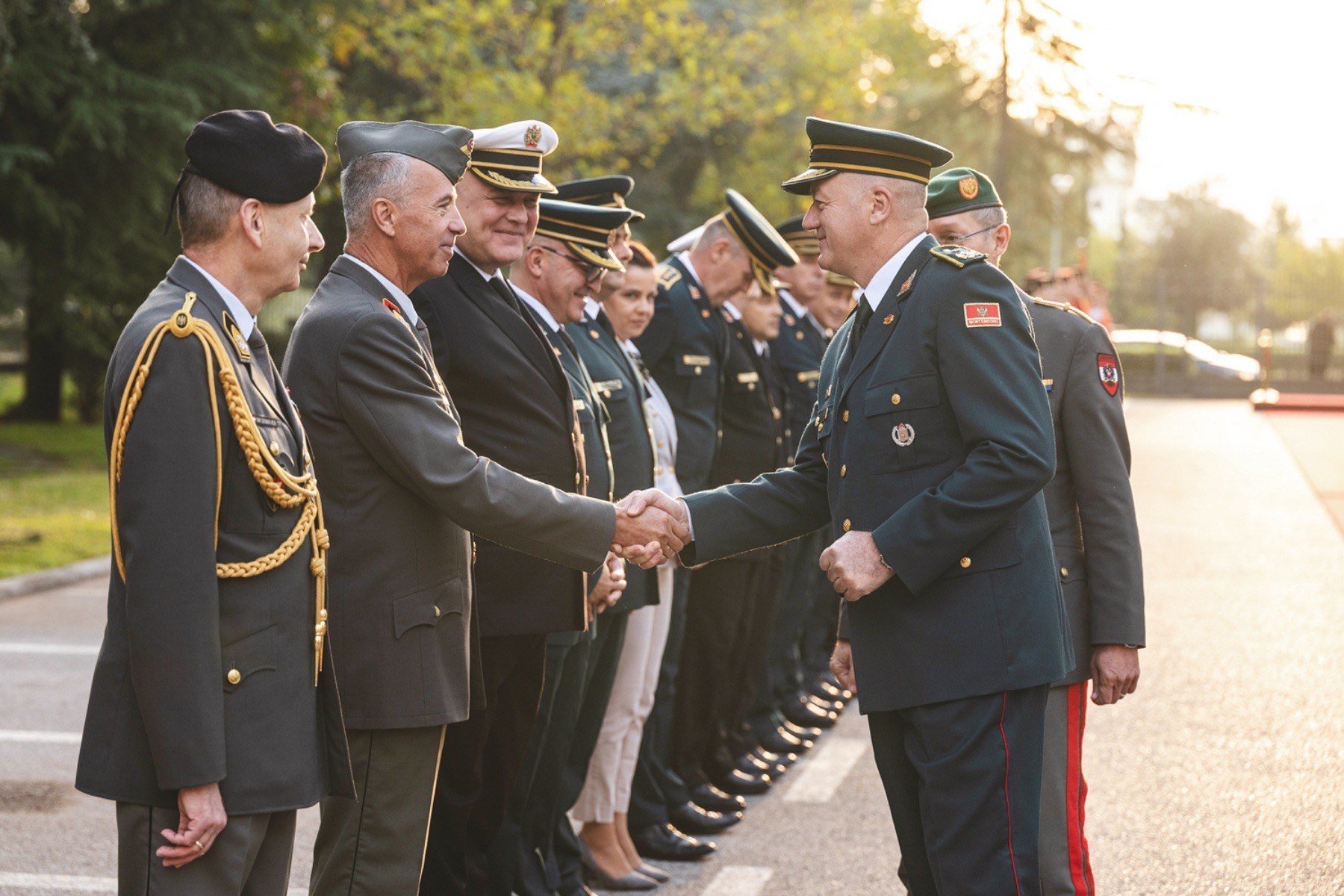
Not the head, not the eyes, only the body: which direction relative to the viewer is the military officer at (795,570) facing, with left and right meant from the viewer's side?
facing the viewer and to the right of the viewer

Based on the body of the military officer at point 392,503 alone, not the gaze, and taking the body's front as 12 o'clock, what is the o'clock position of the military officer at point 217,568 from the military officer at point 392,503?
the military officer at point 217,568 is roughly at 4 o'clock from the military officer at point 392,503.

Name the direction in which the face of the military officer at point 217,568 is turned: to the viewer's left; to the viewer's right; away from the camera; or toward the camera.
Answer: to the viewer's right

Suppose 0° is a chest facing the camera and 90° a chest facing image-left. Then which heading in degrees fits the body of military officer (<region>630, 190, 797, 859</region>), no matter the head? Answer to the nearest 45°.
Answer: approximately 270°

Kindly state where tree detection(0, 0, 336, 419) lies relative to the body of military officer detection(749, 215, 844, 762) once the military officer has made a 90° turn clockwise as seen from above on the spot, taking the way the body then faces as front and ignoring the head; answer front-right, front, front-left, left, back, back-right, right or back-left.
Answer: right

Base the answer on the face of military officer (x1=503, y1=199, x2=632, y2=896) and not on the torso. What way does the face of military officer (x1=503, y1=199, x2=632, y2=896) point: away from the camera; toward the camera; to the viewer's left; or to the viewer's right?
to the viewer's right

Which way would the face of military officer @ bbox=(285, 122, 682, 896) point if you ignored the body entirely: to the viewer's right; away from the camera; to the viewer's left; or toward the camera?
to the viewer's right

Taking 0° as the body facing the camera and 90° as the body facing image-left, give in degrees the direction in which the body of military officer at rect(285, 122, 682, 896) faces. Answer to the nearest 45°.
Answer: approximately 270°

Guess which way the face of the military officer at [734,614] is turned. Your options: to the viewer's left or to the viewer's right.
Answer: to the viewer's right

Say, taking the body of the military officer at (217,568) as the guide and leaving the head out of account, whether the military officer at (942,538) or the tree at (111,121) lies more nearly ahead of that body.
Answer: the military officer

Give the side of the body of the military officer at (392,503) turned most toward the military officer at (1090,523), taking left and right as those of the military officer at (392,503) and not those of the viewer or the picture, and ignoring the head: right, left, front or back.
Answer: front

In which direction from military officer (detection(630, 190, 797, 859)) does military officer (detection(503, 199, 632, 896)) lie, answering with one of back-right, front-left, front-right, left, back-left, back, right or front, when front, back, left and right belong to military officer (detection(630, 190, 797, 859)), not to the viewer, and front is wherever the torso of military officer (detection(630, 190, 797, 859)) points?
right

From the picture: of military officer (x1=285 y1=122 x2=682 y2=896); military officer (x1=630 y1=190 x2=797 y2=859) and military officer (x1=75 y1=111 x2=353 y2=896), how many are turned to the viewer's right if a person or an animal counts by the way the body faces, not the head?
3

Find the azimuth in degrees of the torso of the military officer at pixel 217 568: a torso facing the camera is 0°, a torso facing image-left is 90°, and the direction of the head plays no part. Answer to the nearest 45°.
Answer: approximately 270°
